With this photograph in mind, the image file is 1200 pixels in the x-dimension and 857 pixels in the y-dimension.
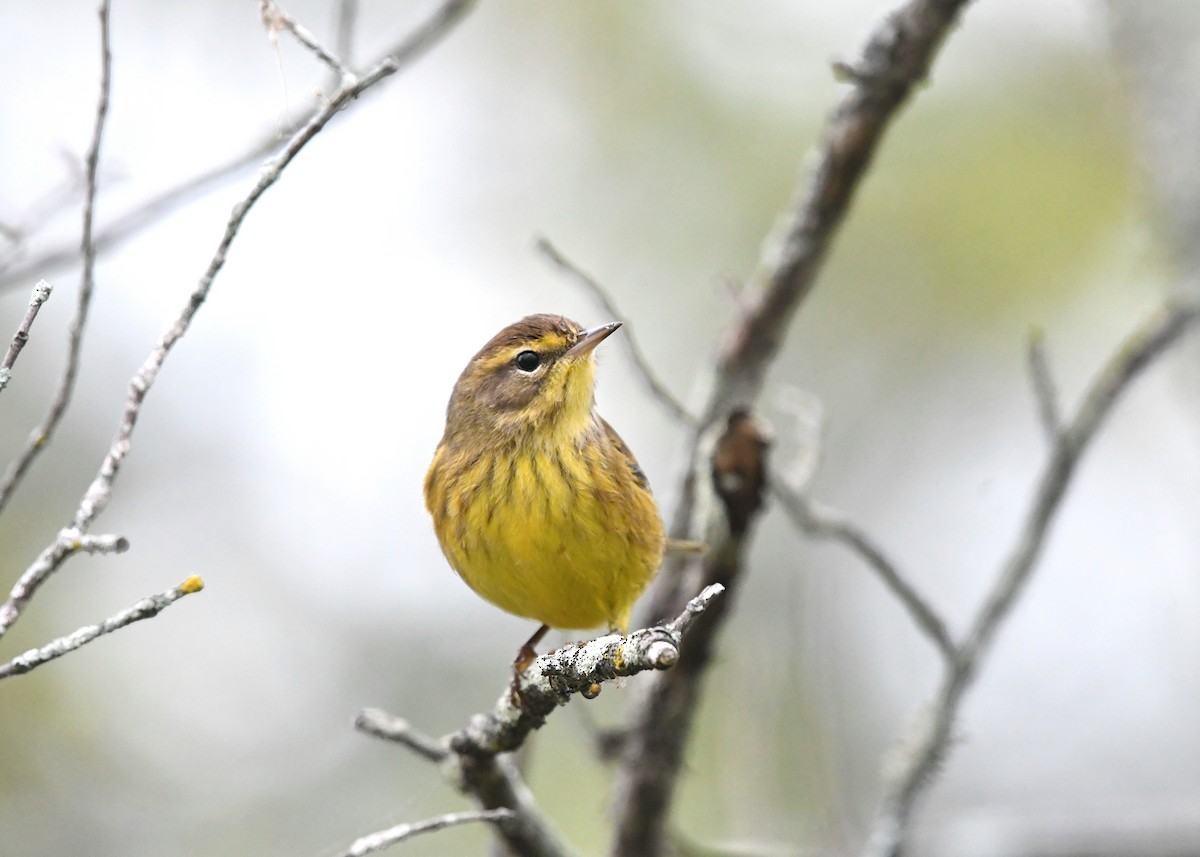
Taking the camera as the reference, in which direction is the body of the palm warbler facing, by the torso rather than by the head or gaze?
toward the camera

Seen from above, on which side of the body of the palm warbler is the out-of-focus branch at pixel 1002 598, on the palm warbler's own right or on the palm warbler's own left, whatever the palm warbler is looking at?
on the palm warbler's own left

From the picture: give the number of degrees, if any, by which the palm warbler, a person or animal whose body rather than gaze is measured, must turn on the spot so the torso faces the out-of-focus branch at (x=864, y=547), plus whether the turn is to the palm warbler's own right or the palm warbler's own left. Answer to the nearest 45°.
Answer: approximately 90° to the palm warbler's own left
